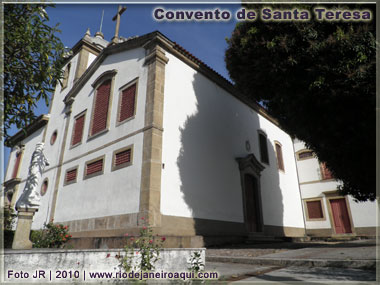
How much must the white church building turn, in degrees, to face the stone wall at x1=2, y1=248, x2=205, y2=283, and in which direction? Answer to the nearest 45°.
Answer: approximately 45° to its left

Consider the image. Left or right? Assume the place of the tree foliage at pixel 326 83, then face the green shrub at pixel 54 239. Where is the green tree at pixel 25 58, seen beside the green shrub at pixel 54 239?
left

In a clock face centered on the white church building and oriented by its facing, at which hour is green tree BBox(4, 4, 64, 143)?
The green tree is roughly at 11 o'clock from the white church building.

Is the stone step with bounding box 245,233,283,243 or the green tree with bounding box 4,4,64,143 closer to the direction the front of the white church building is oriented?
the green tree

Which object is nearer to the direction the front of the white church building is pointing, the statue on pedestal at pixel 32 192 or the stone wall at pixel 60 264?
the statue on pedestal

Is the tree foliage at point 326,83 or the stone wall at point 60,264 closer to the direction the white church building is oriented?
the stone wall

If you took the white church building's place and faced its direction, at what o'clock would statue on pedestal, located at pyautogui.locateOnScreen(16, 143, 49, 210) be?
The statue on pedestal is roughly at 12 o'clock from the white church building.

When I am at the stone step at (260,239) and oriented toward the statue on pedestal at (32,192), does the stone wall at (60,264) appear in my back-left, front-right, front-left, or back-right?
front-left
